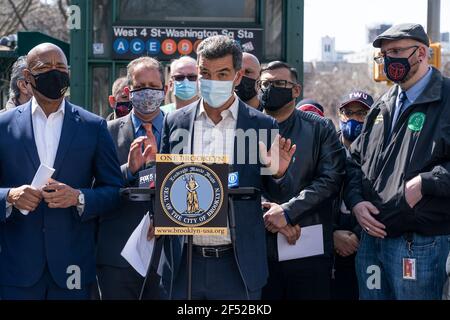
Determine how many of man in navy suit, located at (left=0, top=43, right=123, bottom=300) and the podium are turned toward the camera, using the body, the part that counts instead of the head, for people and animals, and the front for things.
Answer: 2

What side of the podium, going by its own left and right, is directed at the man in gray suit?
back

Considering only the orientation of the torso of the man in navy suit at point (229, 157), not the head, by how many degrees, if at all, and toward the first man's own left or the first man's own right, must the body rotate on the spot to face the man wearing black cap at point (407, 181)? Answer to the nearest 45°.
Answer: approximately 90° to the first man's own left

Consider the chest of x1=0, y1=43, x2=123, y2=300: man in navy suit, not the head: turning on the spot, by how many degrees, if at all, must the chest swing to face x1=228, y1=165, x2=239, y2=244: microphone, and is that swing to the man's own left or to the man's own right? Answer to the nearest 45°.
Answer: approximately 45° to the man's own left

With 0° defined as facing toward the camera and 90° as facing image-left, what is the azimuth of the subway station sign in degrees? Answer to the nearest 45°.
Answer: approximately 0°

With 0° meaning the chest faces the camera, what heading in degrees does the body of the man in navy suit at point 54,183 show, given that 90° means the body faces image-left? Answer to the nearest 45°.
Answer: approximately 0°

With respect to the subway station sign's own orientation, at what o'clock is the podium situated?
The podium is roughly at 12 o'clock from the subway station sign.
